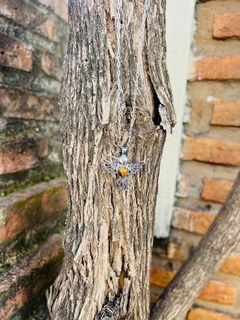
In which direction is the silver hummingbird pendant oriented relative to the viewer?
toward the camera
